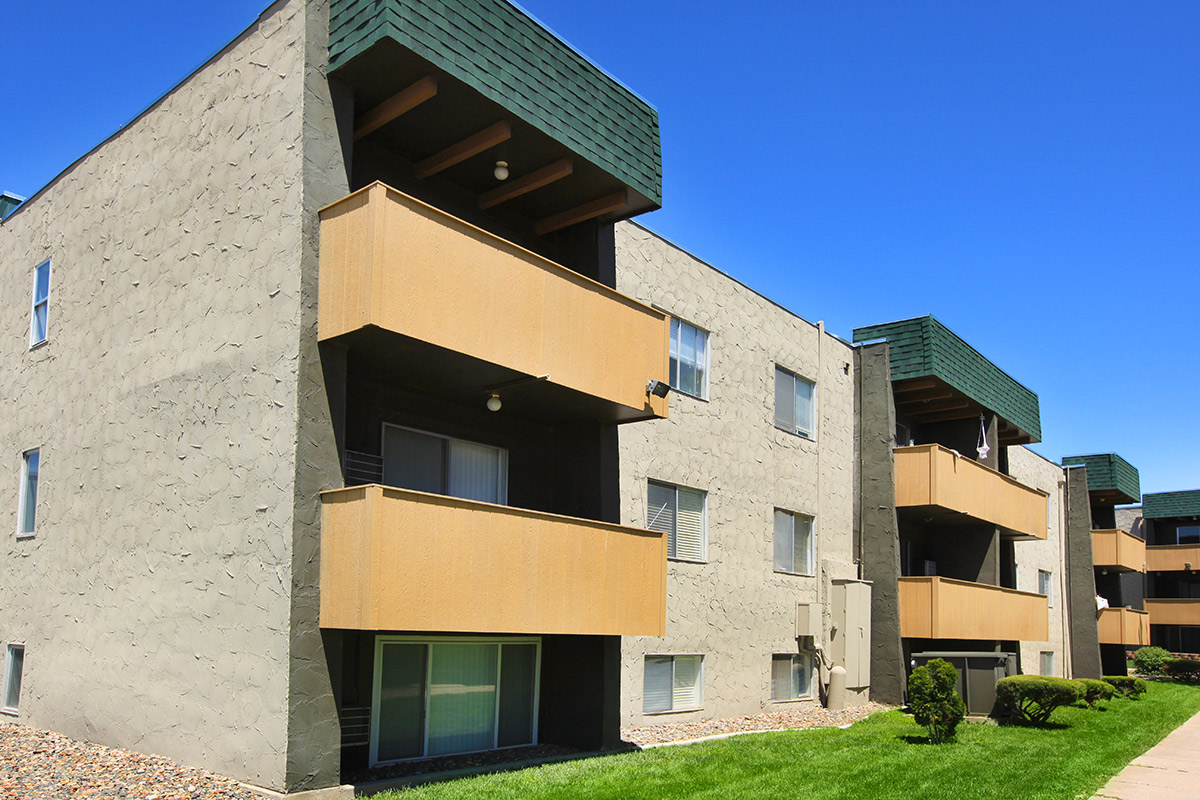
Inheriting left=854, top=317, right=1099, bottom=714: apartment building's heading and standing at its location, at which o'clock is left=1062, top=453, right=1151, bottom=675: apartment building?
left=1062, top=453, right=1151, bottom=675: apartment building is roughly at 8 o'clock from left=854, top=317, right=1099, bottom=714: apartment building.

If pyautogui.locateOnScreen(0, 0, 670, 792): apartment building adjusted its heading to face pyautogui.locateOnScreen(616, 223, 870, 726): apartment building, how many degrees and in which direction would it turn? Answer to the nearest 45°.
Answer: approximately 90° to its left

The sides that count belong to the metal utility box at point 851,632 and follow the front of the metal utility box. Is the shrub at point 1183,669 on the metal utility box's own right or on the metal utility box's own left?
on the metal utility box's own left
